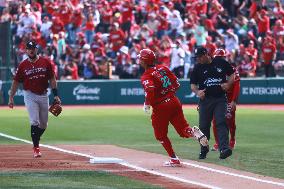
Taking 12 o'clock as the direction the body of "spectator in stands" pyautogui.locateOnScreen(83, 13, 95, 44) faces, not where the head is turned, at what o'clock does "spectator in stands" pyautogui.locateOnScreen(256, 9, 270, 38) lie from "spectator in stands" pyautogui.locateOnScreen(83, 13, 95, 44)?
"spectator in stands" pyautogui.locateOnScreen(256, 9, 270, 38) is roughly at 9 o'clock from "spectator in stands" pyautogui.locateOnScreen(83, 13, 95, 44).

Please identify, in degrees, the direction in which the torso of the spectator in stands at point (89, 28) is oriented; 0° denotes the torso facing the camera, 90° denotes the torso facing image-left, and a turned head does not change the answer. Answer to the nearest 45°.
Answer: approximately 0°

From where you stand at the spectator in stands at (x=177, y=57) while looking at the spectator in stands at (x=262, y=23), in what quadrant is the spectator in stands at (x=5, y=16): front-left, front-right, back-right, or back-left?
back-left

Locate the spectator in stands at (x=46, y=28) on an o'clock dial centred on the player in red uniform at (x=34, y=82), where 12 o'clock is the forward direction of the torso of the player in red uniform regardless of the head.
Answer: The spectator in stands is roughly at 6 o'clock from the player in red uniform.

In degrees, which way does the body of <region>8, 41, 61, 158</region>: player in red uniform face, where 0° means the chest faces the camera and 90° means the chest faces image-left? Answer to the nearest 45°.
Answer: approximately 0°

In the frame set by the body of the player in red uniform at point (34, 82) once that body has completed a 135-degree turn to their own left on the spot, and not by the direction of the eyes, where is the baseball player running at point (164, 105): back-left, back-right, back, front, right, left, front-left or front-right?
right

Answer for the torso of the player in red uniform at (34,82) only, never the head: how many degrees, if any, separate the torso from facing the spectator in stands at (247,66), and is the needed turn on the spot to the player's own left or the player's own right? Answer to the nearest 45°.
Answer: approximately 135° to the player's own left

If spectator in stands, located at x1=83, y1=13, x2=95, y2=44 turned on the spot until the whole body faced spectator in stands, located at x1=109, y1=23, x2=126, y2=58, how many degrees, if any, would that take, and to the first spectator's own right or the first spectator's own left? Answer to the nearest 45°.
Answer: approximately 45° to the first spectator's own left

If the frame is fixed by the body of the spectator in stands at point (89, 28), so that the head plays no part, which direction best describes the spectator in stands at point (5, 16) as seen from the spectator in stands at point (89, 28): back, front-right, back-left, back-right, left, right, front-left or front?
right

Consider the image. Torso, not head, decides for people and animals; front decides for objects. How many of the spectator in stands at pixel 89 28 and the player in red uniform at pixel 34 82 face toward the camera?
2

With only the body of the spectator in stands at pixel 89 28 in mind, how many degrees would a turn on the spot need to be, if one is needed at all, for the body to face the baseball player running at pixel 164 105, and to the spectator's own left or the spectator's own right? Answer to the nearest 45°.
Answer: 0° — they already face them

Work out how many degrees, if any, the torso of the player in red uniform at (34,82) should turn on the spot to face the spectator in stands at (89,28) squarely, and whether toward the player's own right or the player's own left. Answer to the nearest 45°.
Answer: approximately 180°

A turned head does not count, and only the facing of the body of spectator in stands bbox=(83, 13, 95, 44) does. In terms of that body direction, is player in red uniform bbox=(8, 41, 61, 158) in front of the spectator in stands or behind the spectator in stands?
in front

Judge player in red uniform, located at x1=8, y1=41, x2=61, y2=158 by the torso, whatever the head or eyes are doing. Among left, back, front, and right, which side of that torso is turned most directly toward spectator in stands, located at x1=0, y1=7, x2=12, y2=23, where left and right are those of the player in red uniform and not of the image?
back
